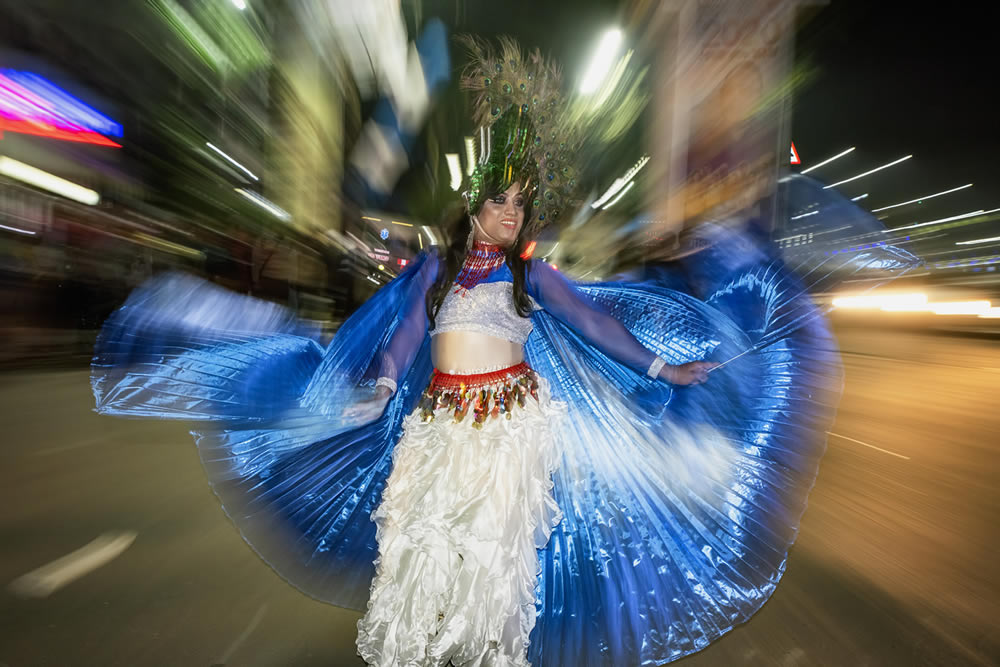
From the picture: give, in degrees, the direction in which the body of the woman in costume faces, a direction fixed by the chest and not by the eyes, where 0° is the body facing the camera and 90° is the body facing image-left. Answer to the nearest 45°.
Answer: approximately 0°
